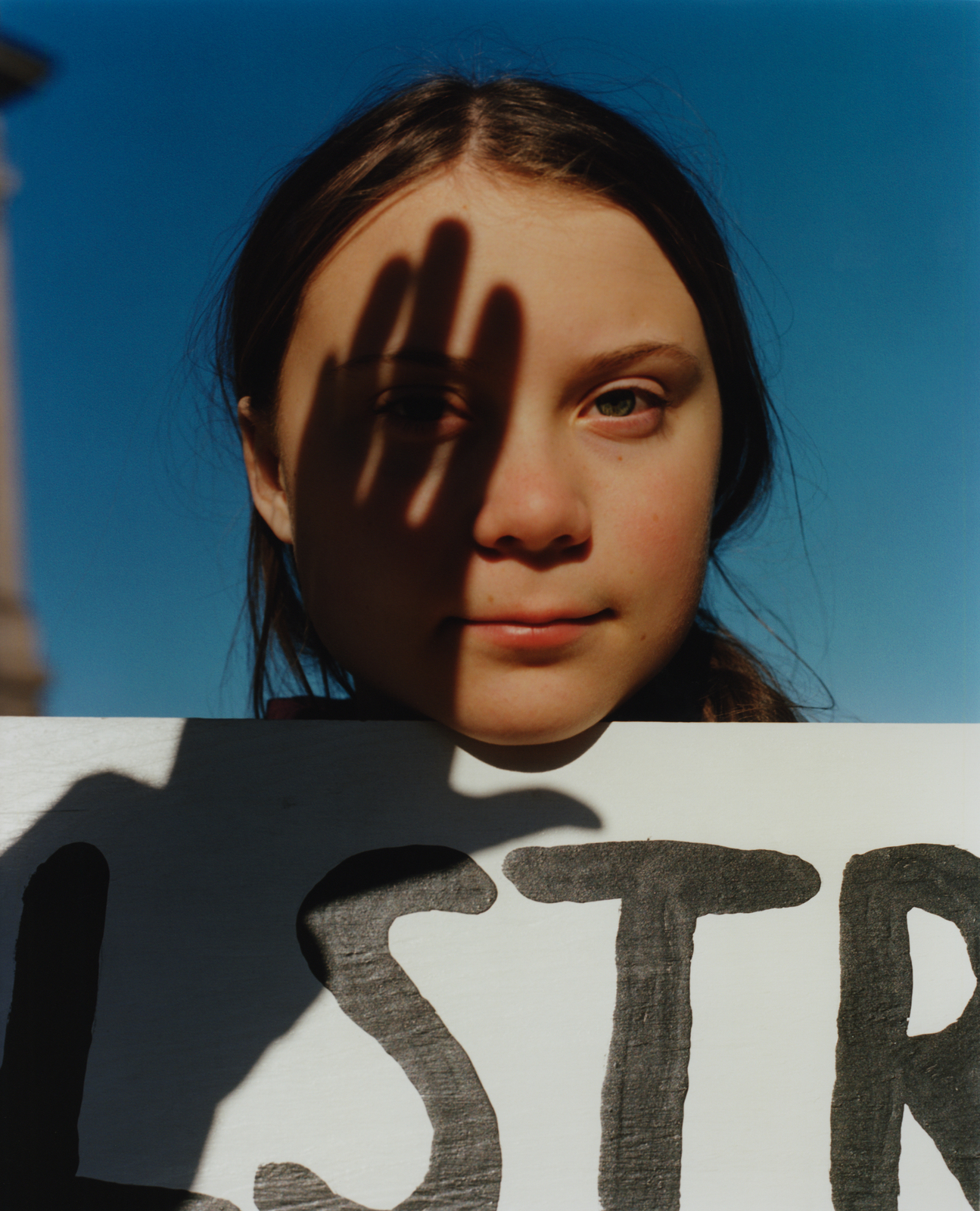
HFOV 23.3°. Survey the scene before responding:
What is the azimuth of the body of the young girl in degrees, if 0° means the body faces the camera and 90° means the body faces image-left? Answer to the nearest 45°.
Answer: approximately 0°

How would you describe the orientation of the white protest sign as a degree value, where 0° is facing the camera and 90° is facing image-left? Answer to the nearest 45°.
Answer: approximately 0°
